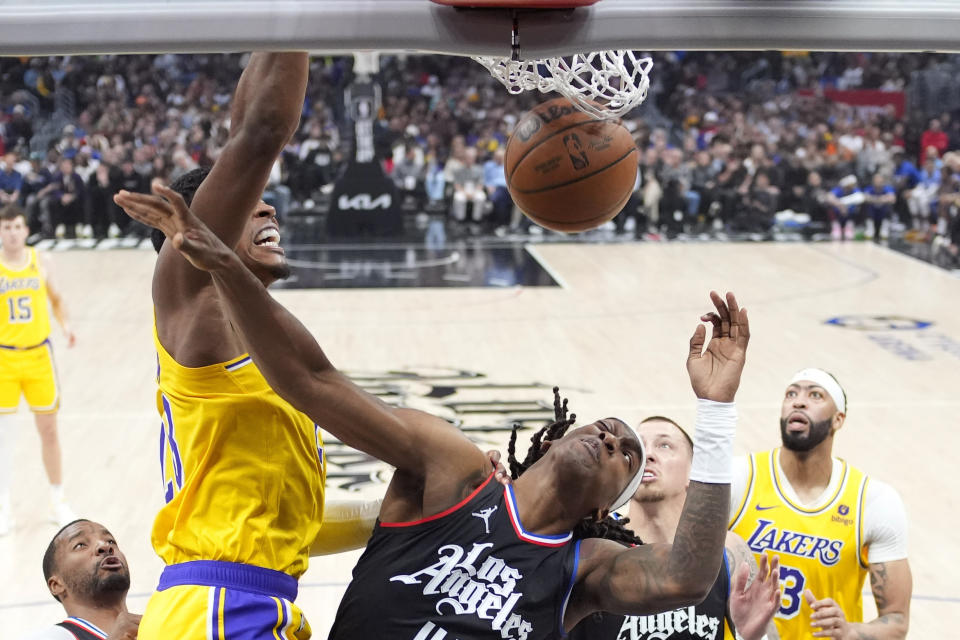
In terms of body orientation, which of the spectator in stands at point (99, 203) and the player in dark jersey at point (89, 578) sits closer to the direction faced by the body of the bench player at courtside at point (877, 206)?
the player in dark jersey

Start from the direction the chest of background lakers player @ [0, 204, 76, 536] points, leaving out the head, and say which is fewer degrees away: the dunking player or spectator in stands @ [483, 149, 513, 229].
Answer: the dunking player

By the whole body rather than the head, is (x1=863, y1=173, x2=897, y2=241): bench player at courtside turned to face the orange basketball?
yes

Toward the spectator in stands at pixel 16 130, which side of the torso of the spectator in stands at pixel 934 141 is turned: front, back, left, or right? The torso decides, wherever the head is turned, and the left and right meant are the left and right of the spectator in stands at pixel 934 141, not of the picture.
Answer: right

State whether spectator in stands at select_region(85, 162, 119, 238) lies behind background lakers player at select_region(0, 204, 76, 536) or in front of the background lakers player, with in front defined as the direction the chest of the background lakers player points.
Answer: behind

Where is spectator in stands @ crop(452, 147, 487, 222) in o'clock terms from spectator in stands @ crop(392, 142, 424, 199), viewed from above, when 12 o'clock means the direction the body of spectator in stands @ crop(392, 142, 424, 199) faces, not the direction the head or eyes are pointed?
spectator in stands @ crop(452, 147, 487, 222) is roughly at 10 o'clock from spectator in stands @ crop(392, 142, 424, 199).

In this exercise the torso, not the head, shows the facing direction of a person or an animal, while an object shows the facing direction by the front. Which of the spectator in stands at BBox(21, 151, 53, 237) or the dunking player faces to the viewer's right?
the dunking player

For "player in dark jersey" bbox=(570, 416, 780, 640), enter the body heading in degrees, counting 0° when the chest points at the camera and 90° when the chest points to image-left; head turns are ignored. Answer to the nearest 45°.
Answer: approximately 0°

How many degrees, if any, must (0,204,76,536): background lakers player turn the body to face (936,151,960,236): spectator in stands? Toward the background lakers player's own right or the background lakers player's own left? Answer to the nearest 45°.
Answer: approximately 135° to the background lakers player's own left

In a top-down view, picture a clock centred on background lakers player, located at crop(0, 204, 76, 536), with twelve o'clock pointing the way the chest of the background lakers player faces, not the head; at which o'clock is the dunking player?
The dunking player is roughly at 12 o'clock from the background lakers player.
